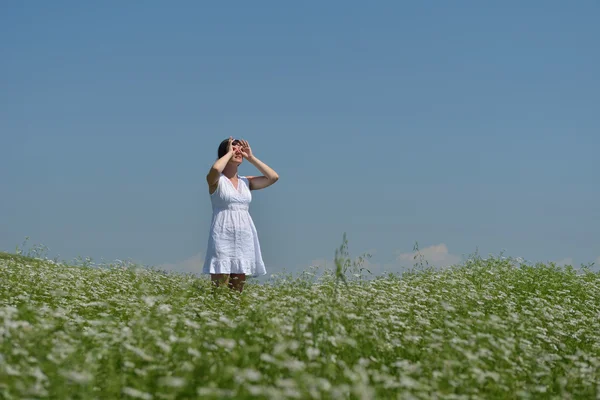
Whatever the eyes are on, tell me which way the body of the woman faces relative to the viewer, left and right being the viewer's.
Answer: facing the viewer and to the right of the viewer
